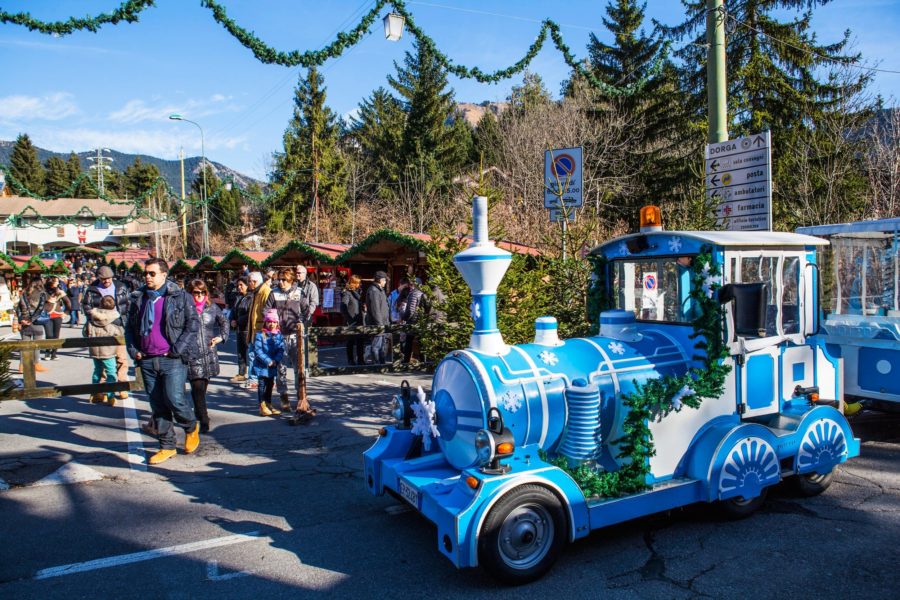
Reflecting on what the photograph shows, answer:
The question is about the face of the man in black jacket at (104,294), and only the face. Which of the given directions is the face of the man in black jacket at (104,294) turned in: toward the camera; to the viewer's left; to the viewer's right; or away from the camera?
toward the camera

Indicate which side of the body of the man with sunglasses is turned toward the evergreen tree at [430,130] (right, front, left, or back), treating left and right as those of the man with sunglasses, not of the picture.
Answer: back

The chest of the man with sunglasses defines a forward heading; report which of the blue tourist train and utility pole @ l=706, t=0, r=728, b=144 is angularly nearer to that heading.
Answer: the blue tourist train

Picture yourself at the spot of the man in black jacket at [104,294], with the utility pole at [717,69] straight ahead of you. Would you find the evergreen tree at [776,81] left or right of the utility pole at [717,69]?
left

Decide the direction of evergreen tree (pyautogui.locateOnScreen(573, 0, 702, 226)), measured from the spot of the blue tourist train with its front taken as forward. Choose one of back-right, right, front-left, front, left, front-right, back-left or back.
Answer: back-right

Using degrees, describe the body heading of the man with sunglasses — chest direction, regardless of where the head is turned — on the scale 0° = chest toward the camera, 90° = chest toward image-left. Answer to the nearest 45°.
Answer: approximately 45°

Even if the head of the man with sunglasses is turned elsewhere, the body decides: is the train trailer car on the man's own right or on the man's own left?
on the man's own left

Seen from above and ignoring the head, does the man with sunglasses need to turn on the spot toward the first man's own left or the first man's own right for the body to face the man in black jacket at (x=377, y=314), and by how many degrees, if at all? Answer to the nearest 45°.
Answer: approximately 180°

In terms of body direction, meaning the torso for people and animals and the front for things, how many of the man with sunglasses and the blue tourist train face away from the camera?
0

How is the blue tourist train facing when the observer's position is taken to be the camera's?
facing the viewer and to the left of the viewer

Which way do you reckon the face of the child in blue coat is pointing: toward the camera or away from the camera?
toward the camera

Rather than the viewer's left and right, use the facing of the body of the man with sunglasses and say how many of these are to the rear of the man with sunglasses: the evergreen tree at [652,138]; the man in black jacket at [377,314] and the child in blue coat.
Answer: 3

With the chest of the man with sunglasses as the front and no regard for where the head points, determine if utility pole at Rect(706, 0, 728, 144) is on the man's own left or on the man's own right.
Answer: on the man's own left

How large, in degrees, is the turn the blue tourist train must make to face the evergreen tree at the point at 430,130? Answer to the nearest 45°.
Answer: approximately 135° to its right

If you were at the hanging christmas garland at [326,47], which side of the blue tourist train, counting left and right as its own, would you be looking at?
right
